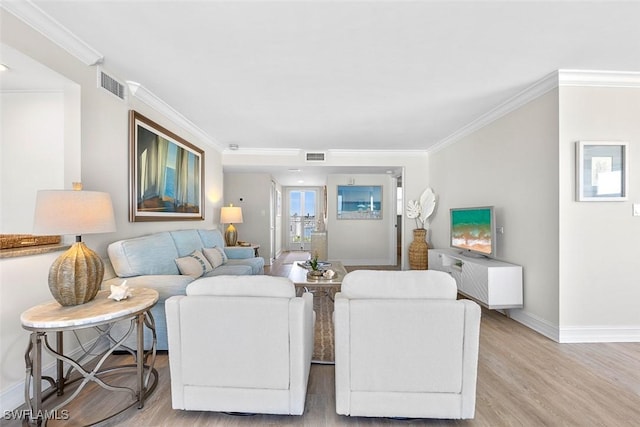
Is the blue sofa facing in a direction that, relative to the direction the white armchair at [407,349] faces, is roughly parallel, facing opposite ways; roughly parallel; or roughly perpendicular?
roughly perpendicular

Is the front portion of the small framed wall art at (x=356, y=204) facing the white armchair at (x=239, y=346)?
yes

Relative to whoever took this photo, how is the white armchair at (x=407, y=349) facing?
facing away from the viewer

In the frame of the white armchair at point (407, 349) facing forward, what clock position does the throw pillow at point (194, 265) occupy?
The throw pillow is roughly at 10 o'clock from the white armchair.

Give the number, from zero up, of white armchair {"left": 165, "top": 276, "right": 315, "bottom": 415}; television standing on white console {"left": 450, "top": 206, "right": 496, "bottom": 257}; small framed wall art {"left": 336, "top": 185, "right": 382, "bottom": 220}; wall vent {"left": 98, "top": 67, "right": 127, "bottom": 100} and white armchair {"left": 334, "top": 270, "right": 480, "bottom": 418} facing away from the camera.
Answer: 2

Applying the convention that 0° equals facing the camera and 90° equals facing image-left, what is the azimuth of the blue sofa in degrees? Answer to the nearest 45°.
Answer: approximately 315°

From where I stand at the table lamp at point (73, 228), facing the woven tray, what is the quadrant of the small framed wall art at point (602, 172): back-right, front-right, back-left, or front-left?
back-right

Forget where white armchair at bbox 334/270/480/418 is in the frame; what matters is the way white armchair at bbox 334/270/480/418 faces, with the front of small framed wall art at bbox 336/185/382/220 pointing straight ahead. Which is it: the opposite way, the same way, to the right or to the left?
the opposite way

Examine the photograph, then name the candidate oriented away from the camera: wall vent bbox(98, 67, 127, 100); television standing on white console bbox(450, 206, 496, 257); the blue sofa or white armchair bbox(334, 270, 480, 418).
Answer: the white armchair

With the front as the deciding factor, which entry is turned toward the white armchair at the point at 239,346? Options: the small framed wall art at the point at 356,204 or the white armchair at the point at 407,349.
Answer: the small framed wall art

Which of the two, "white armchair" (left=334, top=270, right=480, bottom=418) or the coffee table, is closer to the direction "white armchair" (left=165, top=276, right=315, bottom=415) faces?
the coffee table

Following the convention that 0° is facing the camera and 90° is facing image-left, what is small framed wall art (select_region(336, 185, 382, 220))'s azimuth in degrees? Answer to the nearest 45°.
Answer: approximately 0°

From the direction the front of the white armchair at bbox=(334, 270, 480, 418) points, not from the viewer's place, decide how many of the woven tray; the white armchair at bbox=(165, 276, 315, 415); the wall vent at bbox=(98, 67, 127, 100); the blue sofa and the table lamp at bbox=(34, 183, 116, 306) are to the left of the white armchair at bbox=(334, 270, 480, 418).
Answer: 5
